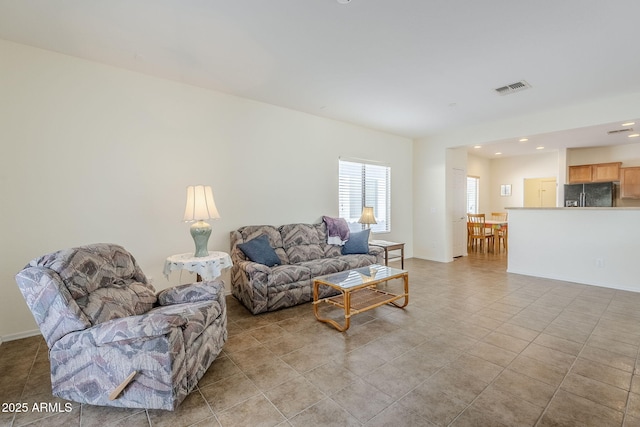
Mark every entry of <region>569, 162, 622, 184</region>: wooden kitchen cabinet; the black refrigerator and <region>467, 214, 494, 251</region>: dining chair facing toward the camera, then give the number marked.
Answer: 2

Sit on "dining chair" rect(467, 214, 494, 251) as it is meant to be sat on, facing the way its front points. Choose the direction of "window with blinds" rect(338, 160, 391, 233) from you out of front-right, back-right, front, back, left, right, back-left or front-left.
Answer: back

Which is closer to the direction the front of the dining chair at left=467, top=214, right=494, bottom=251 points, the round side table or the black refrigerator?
the black refrigerator

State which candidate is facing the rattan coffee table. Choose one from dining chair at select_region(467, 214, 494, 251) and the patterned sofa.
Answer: the patterned sofa

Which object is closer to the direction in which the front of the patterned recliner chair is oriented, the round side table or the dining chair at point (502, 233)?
the dining chair

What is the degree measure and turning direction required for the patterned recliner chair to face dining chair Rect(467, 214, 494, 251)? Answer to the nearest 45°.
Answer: approximately 45° to its left

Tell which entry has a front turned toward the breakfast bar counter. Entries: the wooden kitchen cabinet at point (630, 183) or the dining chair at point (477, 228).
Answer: the wooden kitchen cabinet

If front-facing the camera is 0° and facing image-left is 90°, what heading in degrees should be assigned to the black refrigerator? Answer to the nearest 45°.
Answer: approximately 0°

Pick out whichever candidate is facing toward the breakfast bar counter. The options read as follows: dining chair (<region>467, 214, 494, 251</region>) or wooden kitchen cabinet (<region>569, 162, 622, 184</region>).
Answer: the wooden kitchen cabinet

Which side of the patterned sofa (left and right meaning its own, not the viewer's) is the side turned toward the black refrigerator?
left
